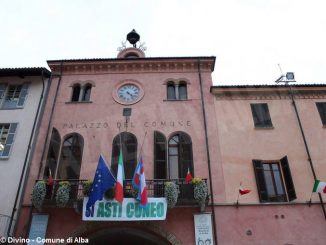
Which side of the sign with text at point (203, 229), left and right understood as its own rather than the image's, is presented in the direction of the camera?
front

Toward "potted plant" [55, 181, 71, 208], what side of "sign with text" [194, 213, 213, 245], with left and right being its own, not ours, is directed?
right

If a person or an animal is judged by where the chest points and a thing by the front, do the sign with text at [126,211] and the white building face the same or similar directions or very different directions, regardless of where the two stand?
same or similar directions

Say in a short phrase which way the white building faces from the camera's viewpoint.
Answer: facing the viewer

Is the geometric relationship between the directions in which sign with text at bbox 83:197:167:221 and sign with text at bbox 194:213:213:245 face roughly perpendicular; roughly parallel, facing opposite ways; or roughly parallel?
roughly parallel

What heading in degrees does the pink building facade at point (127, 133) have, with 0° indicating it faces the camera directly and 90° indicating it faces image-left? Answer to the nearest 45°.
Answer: approximately 0°

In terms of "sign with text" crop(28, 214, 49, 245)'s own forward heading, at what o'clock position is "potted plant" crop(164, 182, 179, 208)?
The potted plant is roughly at 10 o'clock from the sign with text.

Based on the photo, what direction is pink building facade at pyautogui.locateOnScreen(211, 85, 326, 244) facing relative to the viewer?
toward the camera

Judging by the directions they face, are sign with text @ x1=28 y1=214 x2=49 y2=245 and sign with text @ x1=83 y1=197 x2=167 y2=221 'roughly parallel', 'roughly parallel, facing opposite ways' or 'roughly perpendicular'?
roughly parallel

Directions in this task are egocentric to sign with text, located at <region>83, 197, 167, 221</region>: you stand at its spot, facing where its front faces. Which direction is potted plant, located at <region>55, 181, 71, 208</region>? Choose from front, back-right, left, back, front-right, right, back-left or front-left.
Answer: right
